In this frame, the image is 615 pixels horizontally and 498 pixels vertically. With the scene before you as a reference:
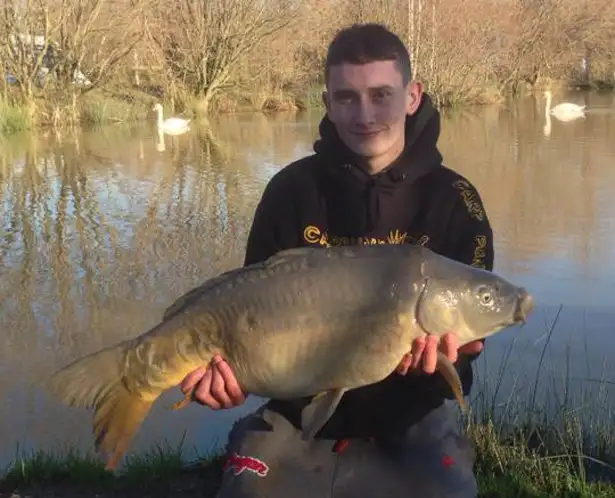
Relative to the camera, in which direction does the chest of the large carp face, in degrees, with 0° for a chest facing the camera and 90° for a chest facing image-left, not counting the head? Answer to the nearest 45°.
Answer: approximately 270°

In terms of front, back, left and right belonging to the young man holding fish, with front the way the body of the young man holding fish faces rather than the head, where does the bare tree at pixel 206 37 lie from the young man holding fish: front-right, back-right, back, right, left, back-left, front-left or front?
back

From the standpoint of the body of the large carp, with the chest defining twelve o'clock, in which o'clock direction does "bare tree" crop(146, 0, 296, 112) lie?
The bare tree is roughly at 9 o'clock from the large carp.
